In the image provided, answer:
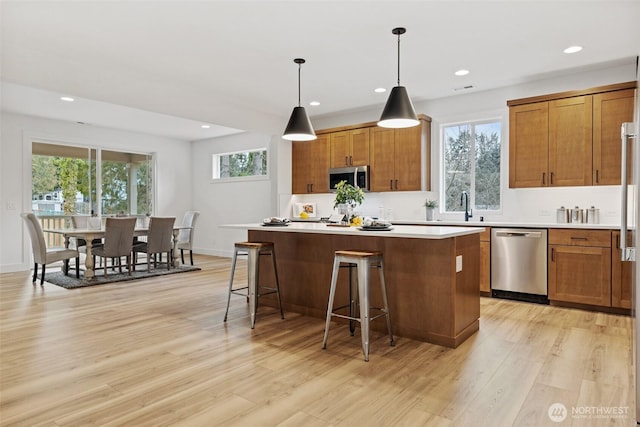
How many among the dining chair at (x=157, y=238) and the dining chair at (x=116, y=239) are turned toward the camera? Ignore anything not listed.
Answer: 0

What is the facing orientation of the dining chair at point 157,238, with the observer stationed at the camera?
facing away from the viewer and to the left of the viewer

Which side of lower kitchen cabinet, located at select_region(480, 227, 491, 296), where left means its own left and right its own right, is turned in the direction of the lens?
front

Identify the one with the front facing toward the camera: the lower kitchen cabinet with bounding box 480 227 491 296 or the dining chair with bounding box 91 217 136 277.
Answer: the lower kitchen cabinet

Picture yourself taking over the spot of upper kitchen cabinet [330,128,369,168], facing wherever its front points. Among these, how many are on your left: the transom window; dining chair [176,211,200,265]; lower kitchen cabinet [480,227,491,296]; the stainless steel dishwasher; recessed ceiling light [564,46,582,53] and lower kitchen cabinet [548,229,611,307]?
4

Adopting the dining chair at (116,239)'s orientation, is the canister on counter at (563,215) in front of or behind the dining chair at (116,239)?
behind

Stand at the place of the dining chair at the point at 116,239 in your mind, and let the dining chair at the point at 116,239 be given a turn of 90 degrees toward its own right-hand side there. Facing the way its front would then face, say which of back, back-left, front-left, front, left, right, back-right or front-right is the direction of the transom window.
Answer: front

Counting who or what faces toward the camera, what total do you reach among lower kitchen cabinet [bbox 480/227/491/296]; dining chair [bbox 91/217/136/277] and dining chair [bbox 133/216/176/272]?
1

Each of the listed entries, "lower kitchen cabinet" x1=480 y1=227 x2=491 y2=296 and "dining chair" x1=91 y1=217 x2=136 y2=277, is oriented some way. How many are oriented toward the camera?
1

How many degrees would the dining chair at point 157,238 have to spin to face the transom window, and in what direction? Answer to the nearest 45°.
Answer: approximately 90° to its right

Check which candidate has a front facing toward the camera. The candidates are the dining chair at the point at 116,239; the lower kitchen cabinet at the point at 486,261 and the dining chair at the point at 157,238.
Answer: the lower kitchen cabinet

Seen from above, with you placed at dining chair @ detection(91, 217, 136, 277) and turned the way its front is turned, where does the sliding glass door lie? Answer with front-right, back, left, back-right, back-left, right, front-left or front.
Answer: front-right
